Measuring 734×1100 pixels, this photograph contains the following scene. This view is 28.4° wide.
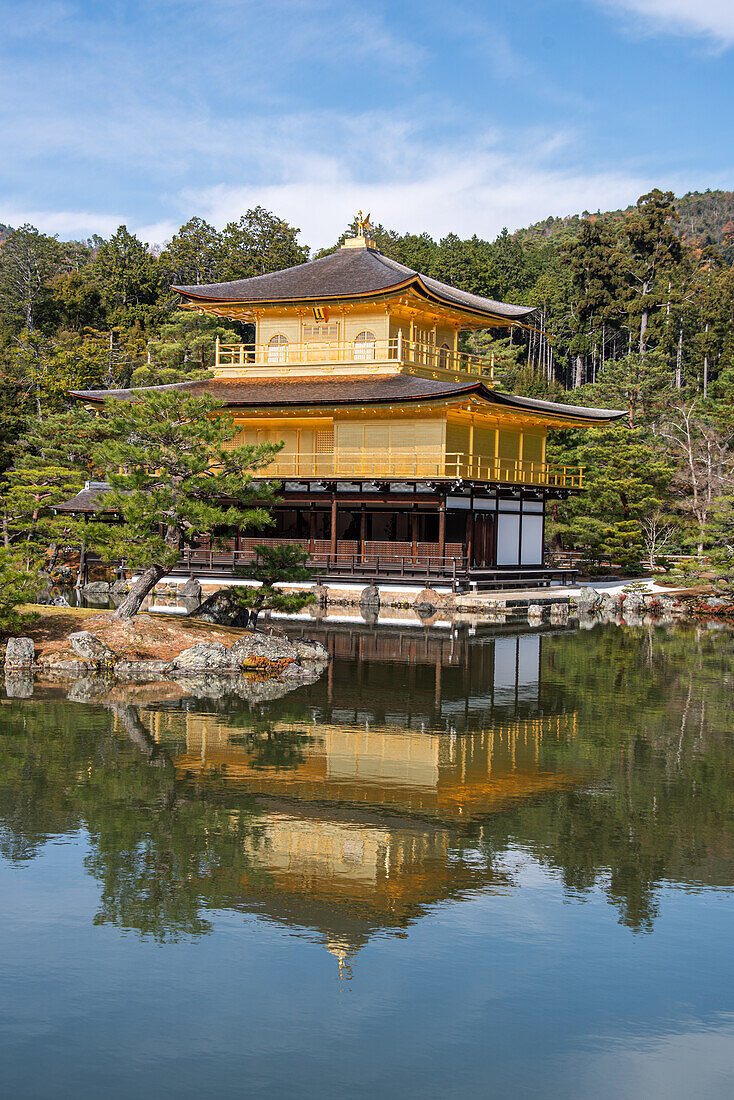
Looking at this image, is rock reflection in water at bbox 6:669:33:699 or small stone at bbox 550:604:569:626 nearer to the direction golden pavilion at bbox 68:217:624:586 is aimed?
the rock reflection in water

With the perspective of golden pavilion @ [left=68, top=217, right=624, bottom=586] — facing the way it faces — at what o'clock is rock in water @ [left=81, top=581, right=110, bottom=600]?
The rock in water is roughly at 1 o'clock from the golden pavilion.

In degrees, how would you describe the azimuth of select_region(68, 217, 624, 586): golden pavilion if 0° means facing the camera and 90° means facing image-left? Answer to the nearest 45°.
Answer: approximately 45°

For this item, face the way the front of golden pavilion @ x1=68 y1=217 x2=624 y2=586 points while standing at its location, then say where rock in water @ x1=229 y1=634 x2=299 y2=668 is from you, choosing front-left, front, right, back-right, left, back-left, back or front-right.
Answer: front-left

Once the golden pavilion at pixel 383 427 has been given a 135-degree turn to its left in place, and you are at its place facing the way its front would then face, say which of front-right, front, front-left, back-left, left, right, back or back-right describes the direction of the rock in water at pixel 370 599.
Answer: right

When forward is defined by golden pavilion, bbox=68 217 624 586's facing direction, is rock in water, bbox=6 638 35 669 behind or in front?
in front

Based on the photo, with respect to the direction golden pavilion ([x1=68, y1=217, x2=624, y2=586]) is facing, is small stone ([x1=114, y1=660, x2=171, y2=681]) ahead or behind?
ahead
